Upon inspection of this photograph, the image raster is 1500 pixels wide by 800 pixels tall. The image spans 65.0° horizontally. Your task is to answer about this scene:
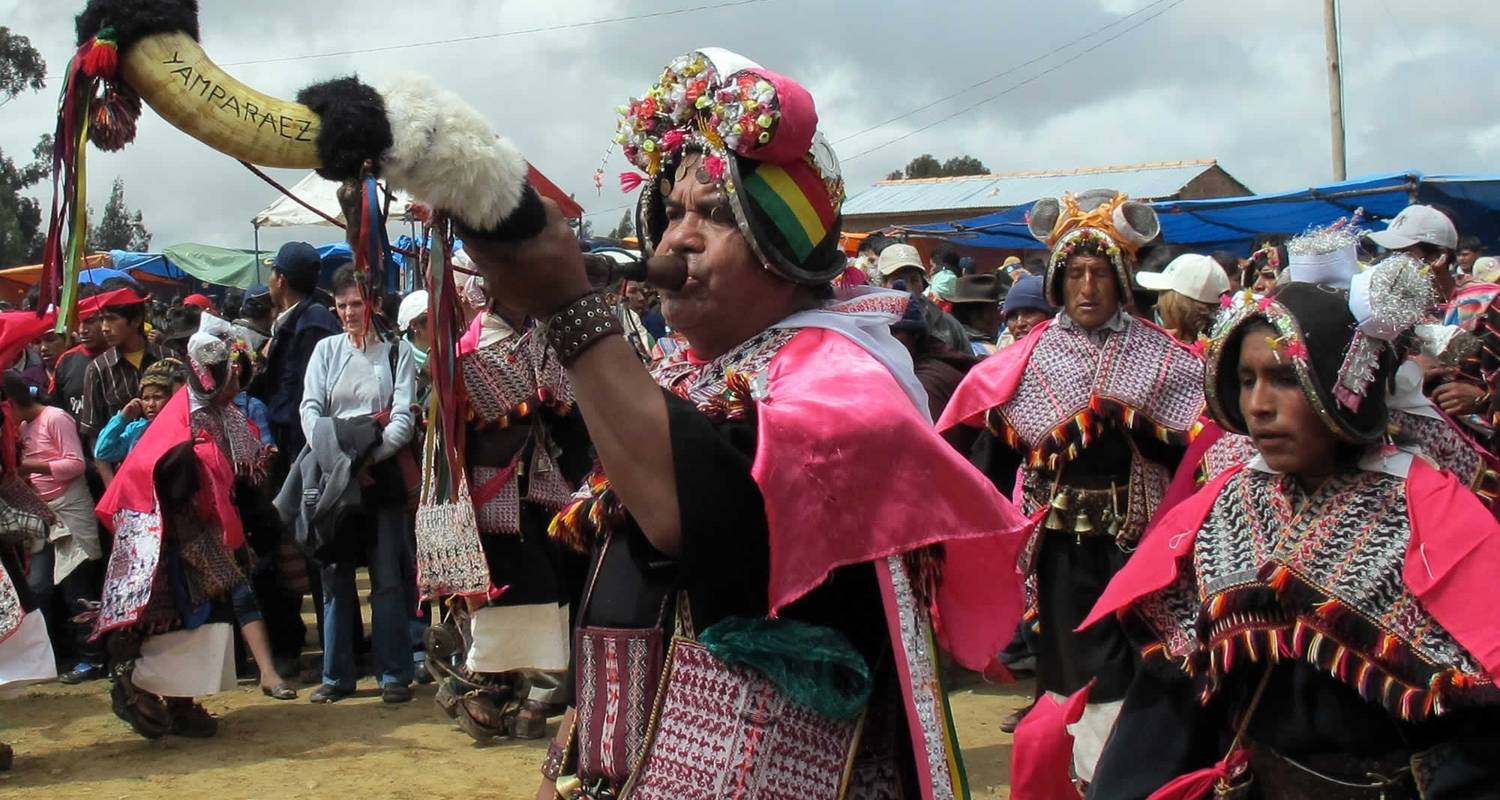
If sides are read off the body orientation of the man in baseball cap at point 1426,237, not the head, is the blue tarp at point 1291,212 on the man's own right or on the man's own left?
on the man's own right

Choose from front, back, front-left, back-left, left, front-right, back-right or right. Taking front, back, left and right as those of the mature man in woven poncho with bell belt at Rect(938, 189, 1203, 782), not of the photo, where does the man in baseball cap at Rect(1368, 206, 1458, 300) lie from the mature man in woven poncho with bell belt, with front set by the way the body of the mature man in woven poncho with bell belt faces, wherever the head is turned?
back-left

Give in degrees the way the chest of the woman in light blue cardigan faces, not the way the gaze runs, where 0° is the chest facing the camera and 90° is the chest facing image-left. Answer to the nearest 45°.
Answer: approximately 0°
